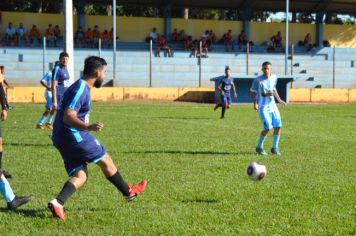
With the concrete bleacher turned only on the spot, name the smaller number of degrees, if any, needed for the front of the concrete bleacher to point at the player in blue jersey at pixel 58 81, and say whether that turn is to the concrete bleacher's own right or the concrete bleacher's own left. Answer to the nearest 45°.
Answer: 0° — it already faces them

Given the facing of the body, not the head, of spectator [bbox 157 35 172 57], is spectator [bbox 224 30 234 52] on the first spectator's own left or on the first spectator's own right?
on the first spectator's own left

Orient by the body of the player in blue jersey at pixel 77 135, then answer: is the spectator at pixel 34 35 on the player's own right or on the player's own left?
on the player's own left

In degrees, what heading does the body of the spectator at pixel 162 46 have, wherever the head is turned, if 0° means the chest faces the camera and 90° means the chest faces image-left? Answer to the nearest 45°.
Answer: approximately 0°

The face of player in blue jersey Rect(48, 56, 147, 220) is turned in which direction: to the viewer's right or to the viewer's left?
to the viewer's right

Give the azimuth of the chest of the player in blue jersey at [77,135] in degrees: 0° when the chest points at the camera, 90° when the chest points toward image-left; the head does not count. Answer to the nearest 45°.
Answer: approximately 270°

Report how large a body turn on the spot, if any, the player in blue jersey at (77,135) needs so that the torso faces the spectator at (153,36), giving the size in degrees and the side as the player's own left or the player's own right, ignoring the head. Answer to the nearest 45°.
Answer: approximately 90° to the player's own left

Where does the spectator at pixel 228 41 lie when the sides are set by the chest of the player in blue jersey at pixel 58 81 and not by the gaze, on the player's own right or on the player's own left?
on the player's own left

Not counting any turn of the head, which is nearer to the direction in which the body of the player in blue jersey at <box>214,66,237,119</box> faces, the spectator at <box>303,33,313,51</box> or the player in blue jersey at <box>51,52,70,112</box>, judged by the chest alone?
the player in blue jersey

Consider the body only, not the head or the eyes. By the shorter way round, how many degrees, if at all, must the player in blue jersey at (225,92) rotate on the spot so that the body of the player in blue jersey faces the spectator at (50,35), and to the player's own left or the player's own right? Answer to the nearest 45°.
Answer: approximately 180°

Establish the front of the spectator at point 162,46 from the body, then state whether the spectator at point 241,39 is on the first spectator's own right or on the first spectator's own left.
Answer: on the first spectator's own left
